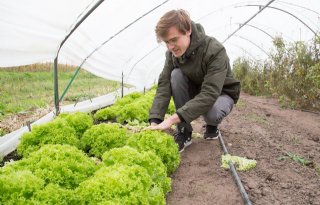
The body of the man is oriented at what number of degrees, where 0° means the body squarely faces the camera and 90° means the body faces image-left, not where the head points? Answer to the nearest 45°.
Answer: approximately 45°

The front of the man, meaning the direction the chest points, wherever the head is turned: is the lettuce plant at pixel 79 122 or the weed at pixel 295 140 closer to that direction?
the lettuce plant

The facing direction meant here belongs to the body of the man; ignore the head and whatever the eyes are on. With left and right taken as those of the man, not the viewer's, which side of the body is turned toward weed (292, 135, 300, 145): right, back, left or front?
back

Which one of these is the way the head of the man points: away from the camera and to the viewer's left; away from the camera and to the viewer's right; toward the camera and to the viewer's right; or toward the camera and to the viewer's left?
toward the camera and to the viewer's left

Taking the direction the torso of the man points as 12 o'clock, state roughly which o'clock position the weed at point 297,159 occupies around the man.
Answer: The weed is roughly at 7 o'clock from the man.

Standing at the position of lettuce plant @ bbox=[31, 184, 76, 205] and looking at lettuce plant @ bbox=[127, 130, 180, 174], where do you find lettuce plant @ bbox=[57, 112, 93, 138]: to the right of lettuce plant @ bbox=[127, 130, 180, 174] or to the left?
left

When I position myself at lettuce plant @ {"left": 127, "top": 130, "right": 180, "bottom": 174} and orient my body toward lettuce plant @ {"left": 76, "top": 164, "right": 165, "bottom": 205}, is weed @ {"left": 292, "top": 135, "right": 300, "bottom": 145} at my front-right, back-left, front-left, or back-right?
back-left

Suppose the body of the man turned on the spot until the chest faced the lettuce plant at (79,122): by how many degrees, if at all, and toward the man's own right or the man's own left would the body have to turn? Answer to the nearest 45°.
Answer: approximately 45° to the man's own right

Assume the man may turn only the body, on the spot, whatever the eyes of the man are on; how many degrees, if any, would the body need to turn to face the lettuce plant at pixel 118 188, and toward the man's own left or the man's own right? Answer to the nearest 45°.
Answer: approximately 45° to the man's own left
